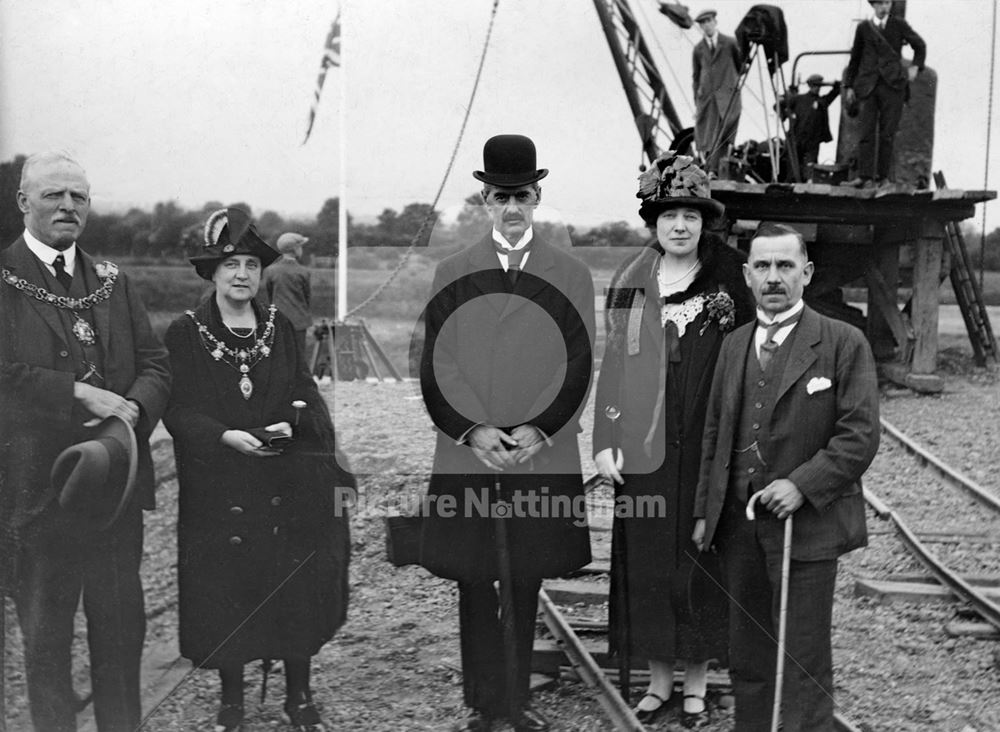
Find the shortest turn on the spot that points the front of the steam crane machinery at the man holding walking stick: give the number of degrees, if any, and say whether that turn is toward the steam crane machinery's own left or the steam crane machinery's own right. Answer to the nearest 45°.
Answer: approximately 90° to the steam crane machinery's own left

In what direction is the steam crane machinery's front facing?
to the viewer's left

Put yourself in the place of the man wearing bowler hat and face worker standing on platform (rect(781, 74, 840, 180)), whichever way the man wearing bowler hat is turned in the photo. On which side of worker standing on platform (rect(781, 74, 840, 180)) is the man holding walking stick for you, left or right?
right

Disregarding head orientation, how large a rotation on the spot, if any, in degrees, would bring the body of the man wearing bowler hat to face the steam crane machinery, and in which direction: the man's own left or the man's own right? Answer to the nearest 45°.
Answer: approximately 135° to the man's own left

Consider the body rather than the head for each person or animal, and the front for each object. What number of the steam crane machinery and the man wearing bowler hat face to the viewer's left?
1
